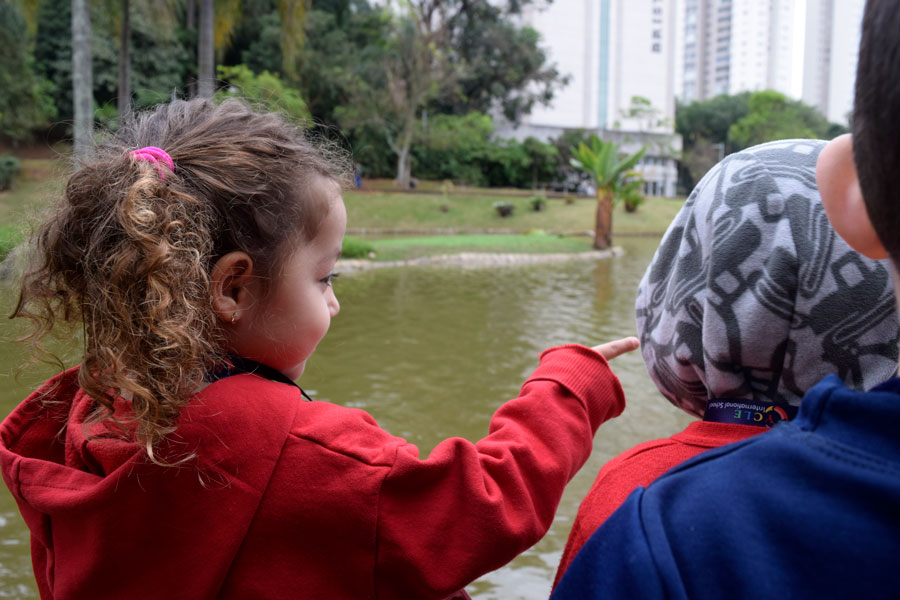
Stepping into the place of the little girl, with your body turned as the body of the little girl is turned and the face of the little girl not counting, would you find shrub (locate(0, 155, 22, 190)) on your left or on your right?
on your left

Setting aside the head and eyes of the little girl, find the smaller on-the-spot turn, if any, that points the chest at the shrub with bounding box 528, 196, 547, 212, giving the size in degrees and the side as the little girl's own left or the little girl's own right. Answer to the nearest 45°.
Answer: approximately 45° to the little girl's own left

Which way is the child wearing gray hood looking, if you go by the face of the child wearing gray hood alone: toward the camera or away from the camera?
away from the camera

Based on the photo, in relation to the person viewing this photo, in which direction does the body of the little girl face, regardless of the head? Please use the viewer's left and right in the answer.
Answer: facing away from the viewer and to the right of the viewer

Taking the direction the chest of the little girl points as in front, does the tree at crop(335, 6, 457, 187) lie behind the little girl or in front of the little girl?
in front

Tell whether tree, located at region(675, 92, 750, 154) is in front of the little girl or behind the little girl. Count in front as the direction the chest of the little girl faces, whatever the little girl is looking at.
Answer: in front

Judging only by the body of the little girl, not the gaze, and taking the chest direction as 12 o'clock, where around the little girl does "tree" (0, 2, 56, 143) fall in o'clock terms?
The tree is roughly at 10 o'clock from the little girl.
